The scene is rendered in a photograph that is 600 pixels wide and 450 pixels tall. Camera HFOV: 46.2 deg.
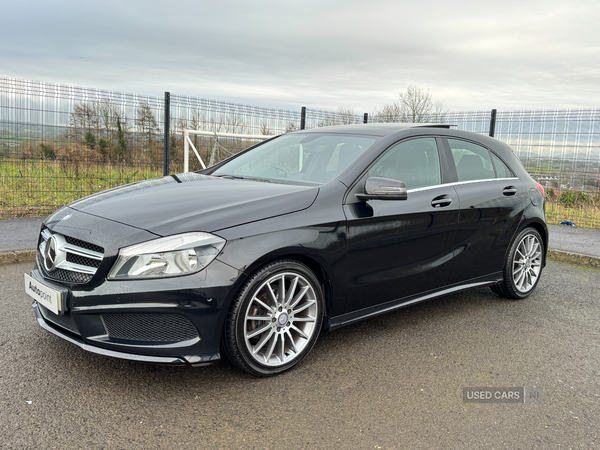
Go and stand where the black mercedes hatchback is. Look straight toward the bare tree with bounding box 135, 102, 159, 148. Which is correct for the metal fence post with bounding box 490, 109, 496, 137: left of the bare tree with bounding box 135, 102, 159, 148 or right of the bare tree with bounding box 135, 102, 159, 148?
right

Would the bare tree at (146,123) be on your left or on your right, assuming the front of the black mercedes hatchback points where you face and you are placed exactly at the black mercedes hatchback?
on your right

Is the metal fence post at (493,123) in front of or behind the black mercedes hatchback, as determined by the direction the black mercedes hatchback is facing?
behind

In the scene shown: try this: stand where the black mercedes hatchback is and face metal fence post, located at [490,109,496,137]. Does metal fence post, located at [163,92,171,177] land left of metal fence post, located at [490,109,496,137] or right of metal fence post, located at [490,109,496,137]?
left

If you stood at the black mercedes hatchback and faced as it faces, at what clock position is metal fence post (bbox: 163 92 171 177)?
The metal fence post is roughly at 4 o'clock from the black mercedes hatchback.

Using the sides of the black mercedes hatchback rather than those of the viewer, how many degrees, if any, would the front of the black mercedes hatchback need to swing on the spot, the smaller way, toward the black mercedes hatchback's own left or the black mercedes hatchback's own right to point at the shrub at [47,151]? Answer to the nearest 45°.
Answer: approximately 90° to the black mercedes hatchback's own right

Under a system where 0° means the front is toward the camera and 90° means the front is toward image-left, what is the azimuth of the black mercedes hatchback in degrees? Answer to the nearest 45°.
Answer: approximately 45°
